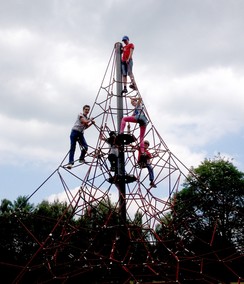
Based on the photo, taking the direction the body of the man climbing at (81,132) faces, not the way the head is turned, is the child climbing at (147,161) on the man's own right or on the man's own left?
on the man's own left

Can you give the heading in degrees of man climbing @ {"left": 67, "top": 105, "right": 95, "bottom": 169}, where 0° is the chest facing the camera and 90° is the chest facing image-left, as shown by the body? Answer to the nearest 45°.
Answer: approximately 315°

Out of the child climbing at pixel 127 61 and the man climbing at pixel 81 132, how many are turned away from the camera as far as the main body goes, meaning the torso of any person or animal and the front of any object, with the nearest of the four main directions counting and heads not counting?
0

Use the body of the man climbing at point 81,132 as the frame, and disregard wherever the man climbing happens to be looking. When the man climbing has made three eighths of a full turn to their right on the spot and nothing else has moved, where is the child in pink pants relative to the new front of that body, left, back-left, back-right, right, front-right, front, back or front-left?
back
